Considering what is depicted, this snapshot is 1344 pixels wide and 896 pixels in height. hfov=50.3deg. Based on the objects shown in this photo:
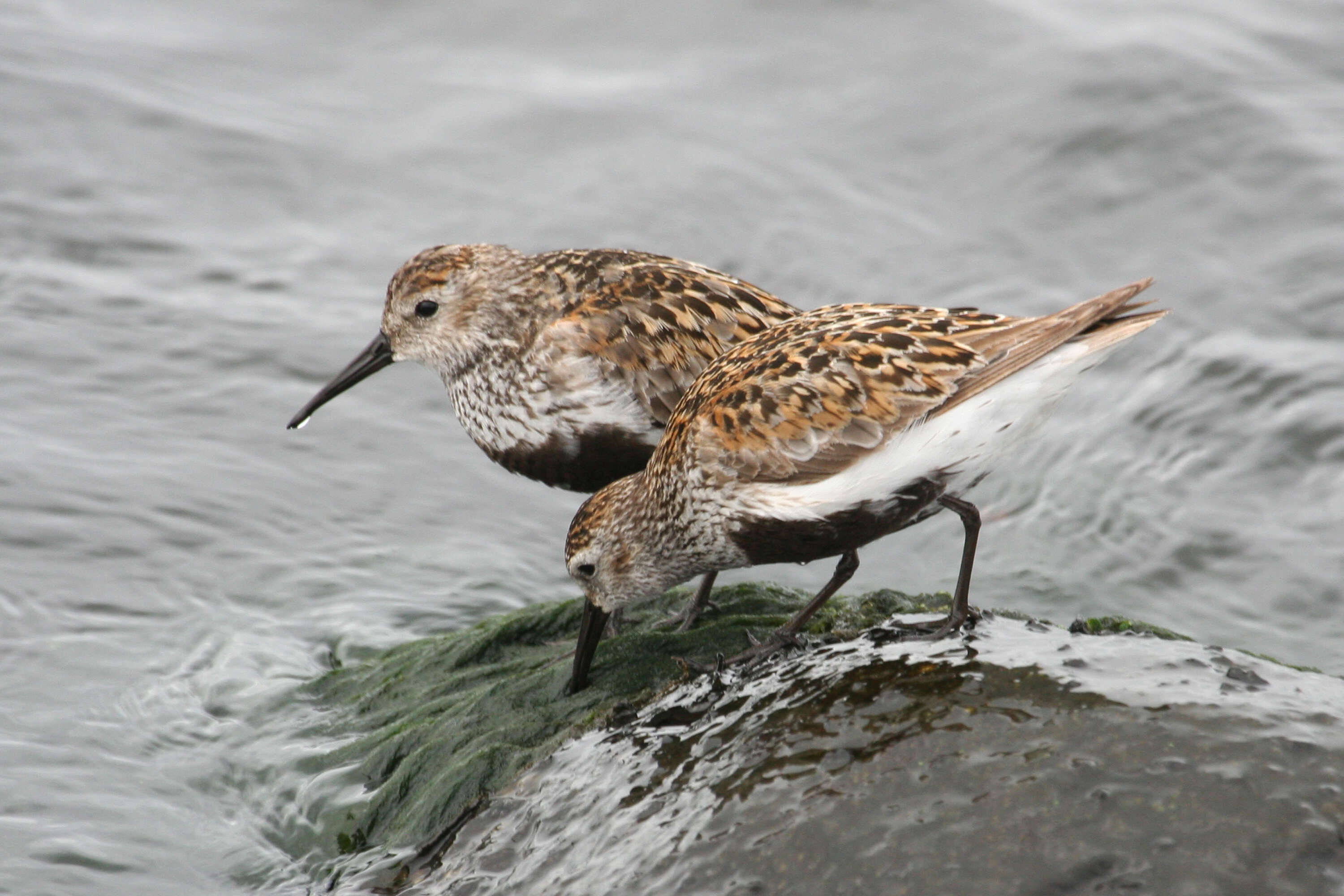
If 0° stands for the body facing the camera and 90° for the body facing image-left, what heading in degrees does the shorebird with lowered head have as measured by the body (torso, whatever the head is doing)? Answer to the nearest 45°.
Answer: approximately 90°

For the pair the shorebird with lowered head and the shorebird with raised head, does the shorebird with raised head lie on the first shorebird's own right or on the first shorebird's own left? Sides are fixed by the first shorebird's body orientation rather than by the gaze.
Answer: on the first shorebird's own right

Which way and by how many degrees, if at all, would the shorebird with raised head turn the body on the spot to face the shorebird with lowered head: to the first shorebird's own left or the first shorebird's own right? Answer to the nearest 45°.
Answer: approximately 135° to the first shorebird's own left

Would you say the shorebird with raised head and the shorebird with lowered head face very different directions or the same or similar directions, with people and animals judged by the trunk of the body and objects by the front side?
same or similar directions

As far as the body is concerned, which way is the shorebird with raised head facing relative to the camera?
to the viewer's left

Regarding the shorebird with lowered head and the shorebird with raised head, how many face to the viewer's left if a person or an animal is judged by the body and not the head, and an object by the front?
2
